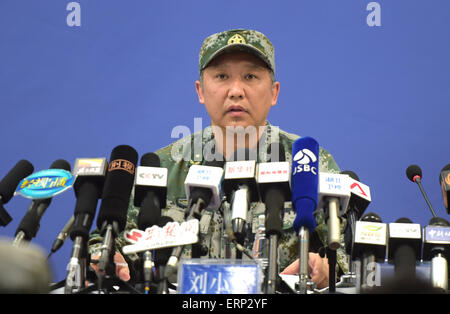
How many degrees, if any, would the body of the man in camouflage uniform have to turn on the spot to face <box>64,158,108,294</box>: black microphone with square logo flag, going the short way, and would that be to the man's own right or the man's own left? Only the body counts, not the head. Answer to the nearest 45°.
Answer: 0° — they already face it

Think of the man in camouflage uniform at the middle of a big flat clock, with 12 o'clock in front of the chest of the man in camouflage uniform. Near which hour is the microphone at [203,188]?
The microphone is roughly at 12 o'clock from the man in camouflage uniform.

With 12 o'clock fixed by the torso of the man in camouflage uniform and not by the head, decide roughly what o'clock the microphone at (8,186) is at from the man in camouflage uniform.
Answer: The microphone is roughly at 1 o'clock from the man in camouflage uniform.

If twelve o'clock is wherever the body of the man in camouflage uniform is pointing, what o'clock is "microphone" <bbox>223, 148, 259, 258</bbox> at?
The microphone is roughly at 12 o'clock from the man in camouflage uniform.

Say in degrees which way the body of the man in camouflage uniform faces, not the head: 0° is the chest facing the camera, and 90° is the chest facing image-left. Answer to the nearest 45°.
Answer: approximately 0°

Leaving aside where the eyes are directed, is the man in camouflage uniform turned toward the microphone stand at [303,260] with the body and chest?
yes
